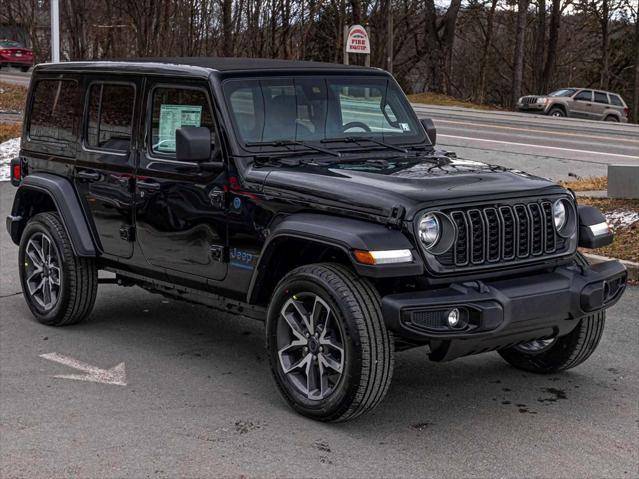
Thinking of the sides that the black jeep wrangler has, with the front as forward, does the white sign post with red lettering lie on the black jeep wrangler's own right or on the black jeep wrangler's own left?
on the black jeep wrangler's own left

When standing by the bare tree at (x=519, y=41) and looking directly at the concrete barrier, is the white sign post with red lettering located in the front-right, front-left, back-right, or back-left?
front-right

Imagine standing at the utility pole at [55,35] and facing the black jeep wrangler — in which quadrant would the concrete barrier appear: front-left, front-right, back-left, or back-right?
front-left

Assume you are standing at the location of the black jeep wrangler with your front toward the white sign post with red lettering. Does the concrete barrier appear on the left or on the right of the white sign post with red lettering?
right

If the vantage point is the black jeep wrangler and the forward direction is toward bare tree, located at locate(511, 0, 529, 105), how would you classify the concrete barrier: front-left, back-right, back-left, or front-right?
front-right

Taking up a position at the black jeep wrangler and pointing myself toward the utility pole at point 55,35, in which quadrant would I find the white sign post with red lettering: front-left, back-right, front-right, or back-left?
front-right

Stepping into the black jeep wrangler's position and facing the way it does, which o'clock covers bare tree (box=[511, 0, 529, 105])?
The bare tree is roughly at 8 o'clock from the black jeep wrangler.

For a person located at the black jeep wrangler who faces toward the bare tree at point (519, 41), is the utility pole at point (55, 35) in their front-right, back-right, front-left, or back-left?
front-left

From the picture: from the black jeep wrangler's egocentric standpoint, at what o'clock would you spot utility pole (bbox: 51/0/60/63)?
The utility pole is roughly at 7 o'clock from the black jeep wrangler.

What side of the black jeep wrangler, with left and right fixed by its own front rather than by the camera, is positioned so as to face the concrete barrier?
left
